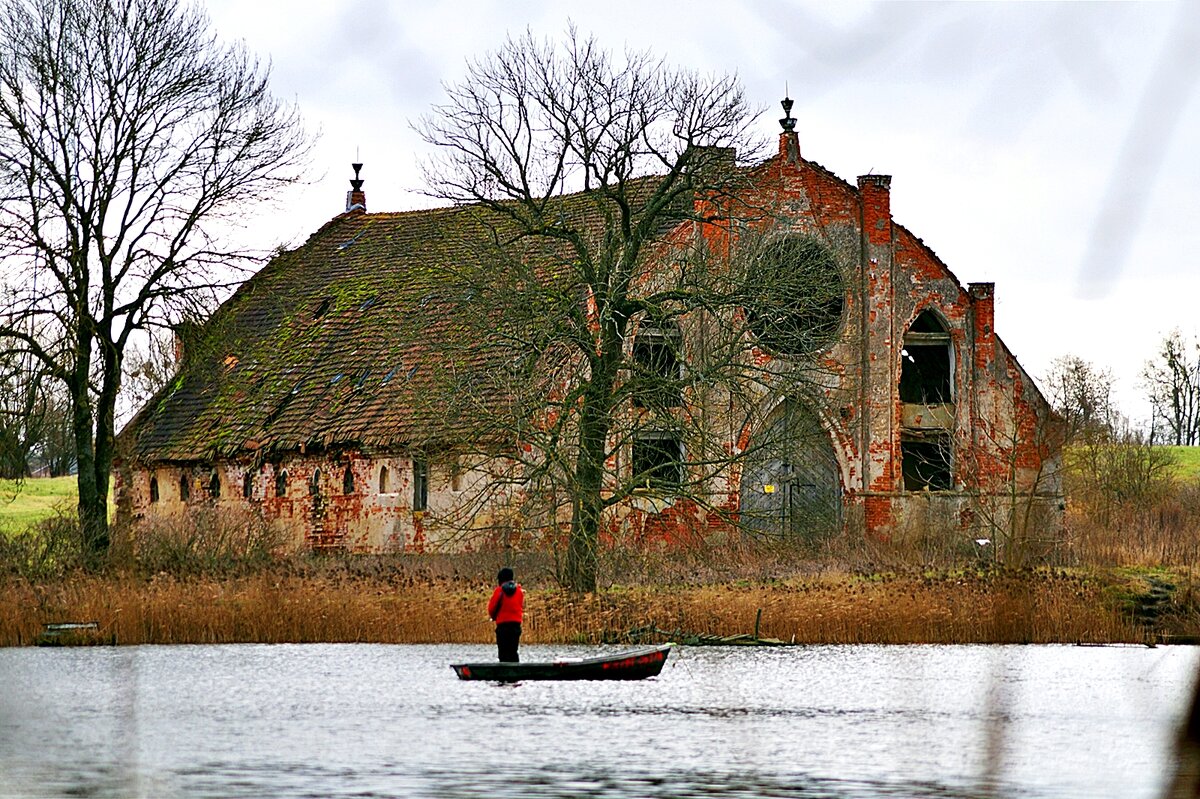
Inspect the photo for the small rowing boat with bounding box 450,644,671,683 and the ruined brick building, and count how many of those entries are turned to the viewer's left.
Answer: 0

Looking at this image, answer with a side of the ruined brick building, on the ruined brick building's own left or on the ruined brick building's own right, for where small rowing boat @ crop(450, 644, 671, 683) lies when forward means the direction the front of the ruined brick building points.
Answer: on the ruined brick building's own right

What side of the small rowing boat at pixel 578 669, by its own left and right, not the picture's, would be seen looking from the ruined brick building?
left

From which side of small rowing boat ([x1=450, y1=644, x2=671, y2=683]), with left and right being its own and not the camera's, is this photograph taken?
right

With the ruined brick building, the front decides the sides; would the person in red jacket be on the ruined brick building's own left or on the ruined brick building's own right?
on the ruined brick building's own right

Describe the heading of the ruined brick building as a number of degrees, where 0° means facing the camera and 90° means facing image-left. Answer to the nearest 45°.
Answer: approximately 315°
